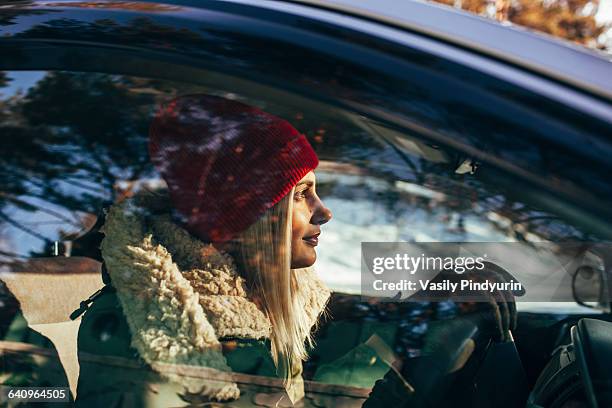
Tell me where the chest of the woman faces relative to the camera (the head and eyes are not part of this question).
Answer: to the viewer's right

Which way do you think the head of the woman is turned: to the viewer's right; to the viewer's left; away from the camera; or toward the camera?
to the viewer's right

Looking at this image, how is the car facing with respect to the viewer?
to the viewer's right
